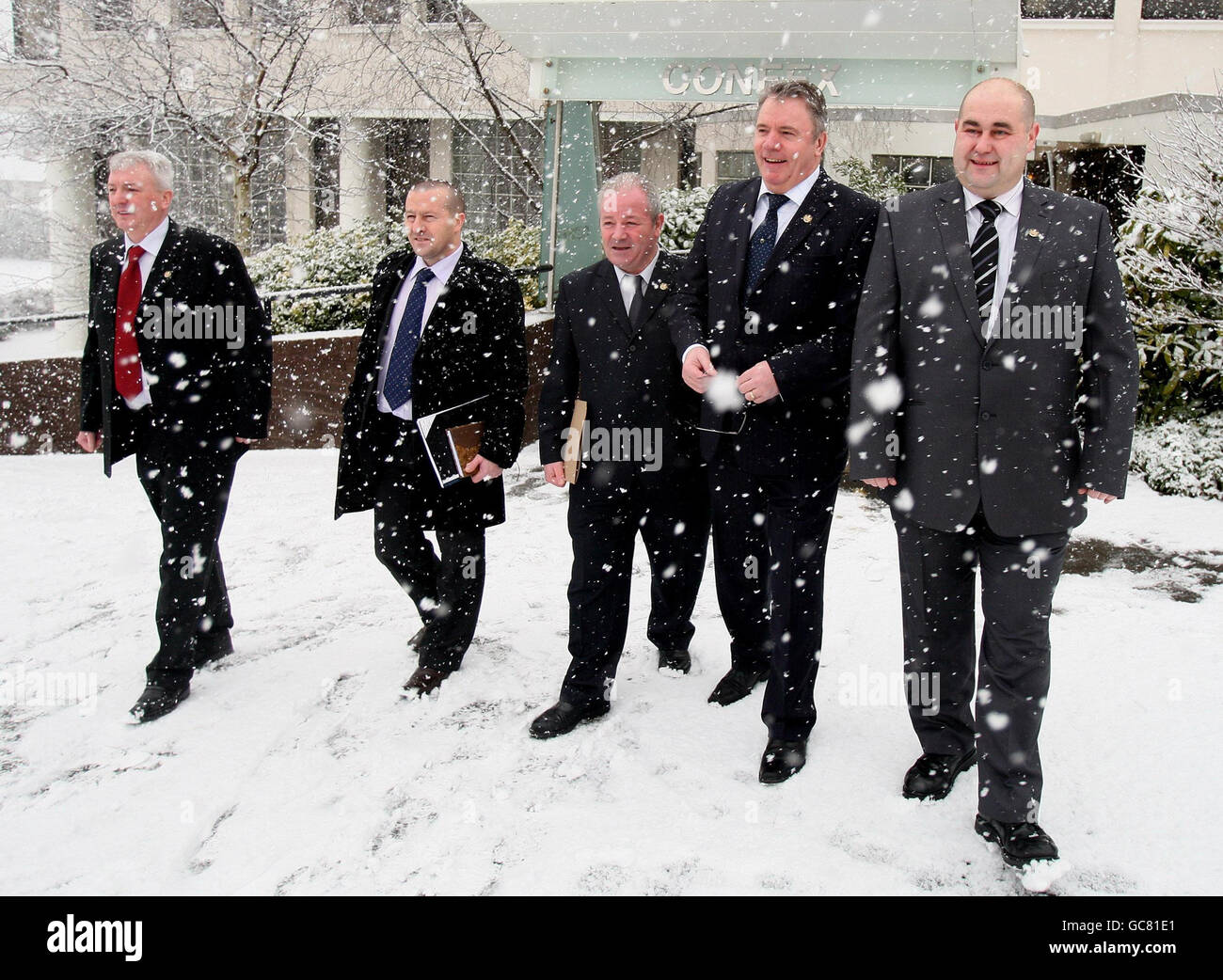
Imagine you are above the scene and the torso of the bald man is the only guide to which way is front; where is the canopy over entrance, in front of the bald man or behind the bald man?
behind

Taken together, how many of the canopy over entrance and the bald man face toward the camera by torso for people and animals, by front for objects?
2

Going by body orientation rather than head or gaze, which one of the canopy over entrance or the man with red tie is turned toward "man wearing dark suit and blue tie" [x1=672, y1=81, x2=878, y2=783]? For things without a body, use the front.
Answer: the canopy over entrance

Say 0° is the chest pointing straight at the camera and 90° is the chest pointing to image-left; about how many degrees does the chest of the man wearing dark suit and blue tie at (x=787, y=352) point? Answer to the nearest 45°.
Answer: approximately 45°

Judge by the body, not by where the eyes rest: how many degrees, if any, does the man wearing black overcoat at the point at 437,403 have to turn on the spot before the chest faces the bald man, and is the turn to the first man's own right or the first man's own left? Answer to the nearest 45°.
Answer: approximately 90° to the first man's own left

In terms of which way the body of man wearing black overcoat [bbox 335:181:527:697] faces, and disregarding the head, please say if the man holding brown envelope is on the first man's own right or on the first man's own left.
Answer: on the first man's own left

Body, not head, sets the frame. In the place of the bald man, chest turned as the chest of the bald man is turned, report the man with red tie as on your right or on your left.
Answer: on your right

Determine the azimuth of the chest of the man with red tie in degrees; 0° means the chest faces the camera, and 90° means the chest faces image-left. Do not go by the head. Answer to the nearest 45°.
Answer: approximately 45°

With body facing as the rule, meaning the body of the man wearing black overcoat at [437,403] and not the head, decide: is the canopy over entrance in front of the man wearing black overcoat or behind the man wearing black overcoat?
behind

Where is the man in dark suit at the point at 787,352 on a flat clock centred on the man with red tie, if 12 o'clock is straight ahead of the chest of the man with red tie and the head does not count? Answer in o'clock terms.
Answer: The man in dark suit is roughly at 9 o'clock from the man with red tie.
